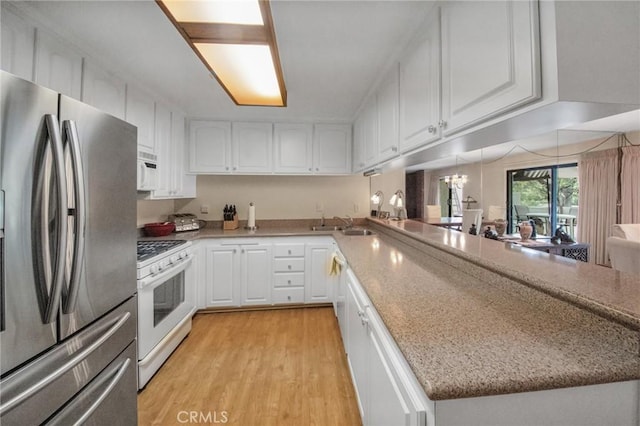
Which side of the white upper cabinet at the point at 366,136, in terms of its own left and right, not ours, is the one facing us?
left

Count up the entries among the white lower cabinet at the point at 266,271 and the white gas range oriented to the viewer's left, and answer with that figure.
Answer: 0

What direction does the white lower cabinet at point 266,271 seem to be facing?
toward the camera

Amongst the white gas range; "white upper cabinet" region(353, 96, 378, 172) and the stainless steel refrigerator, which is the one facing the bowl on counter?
the white upper cabinet

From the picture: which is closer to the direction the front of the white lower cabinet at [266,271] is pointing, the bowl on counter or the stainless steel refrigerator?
the stainless steel refrigerator

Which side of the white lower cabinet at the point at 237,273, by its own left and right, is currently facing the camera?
front

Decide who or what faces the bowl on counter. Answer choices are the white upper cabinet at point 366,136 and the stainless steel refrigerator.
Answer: the white upper cabinet

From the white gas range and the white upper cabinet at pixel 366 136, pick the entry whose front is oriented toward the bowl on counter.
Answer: the white upper cabinet

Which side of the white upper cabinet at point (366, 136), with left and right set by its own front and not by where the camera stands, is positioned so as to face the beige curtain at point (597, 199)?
back

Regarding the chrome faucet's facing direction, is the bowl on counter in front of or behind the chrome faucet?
in front
